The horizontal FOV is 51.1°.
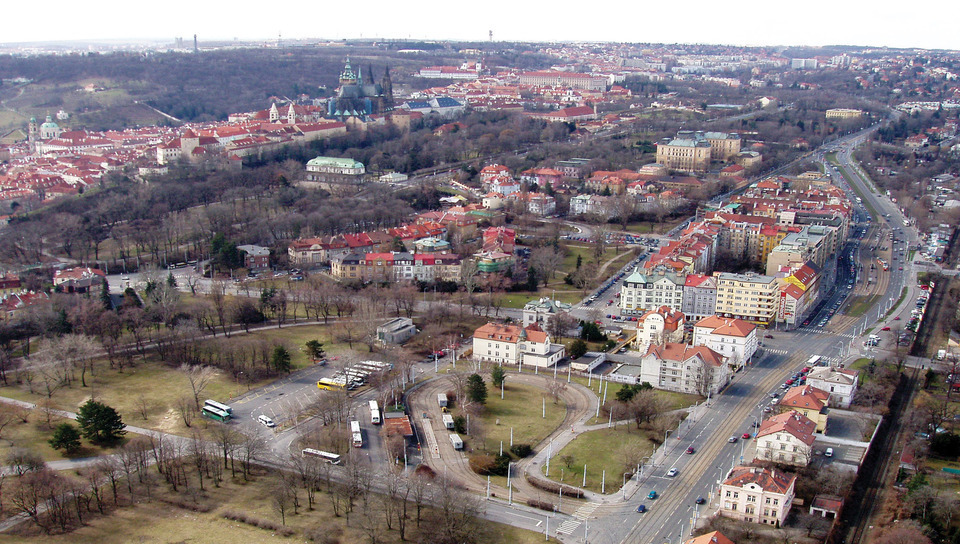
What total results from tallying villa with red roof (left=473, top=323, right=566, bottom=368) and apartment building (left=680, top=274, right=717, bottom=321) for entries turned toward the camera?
2

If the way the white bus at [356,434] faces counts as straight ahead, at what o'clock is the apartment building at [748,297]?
The apartment building is roughly at 8 o'clock from the white bus.

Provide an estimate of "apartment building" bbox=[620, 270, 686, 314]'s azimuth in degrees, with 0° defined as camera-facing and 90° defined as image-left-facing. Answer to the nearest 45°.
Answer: approximately 0°

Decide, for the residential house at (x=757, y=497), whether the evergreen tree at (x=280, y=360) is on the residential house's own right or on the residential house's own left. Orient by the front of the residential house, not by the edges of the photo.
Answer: on the residential house's own right
